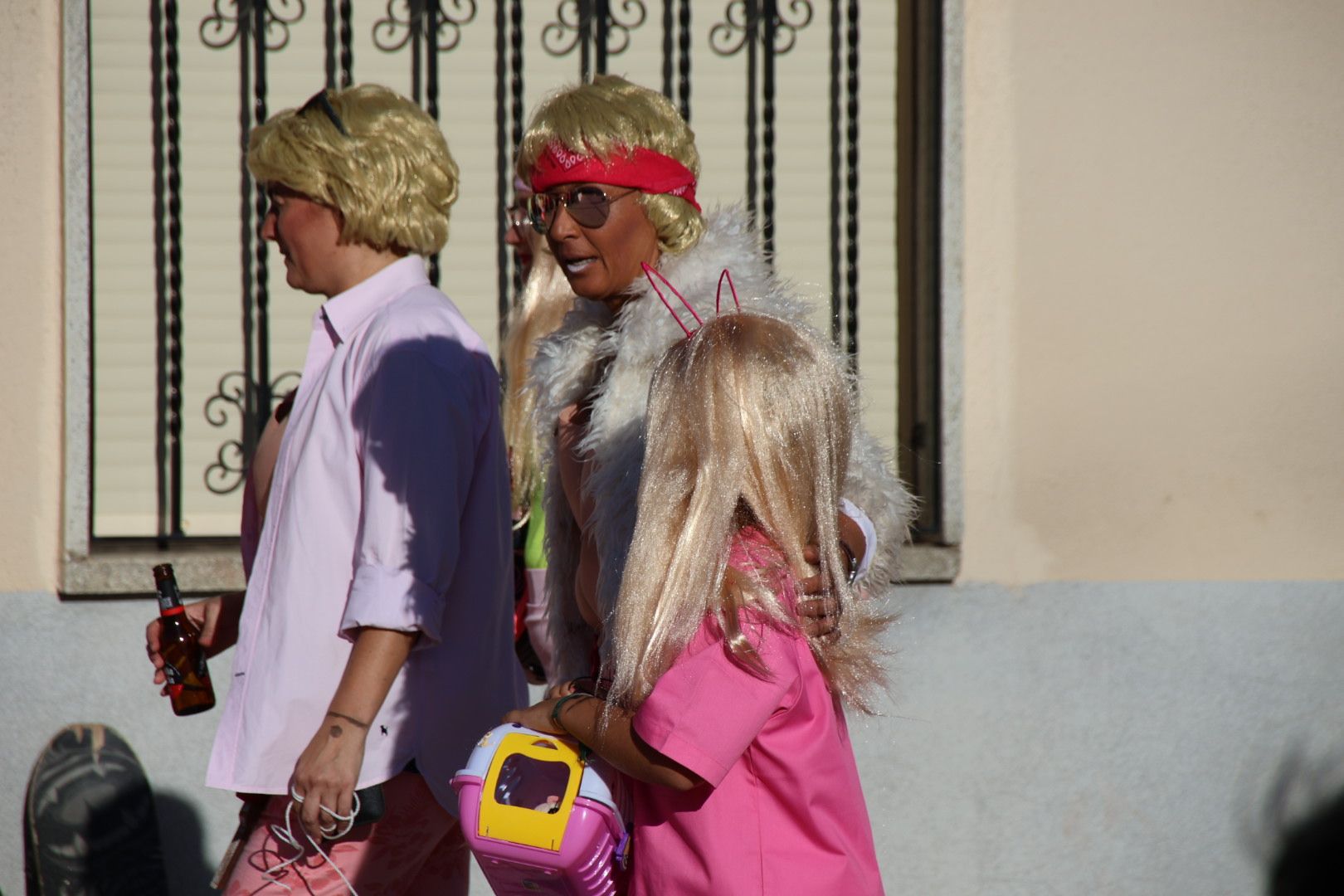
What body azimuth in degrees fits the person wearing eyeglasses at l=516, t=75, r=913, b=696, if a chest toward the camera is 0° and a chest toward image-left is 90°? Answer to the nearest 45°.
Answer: approximately 45°

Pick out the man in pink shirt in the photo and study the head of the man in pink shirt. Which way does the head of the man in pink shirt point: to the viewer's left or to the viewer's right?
to the viewer's left

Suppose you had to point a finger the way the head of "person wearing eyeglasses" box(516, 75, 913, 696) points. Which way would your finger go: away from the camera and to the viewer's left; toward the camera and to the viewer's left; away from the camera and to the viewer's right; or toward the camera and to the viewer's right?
toward the camera and to the viewer's left

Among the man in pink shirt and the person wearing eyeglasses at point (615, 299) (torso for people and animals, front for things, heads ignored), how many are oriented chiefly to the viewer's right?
0

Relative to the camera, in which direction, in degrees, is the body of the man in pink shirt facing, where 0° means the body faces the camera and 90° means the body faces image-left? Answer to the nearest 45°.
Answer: approximately 90°
